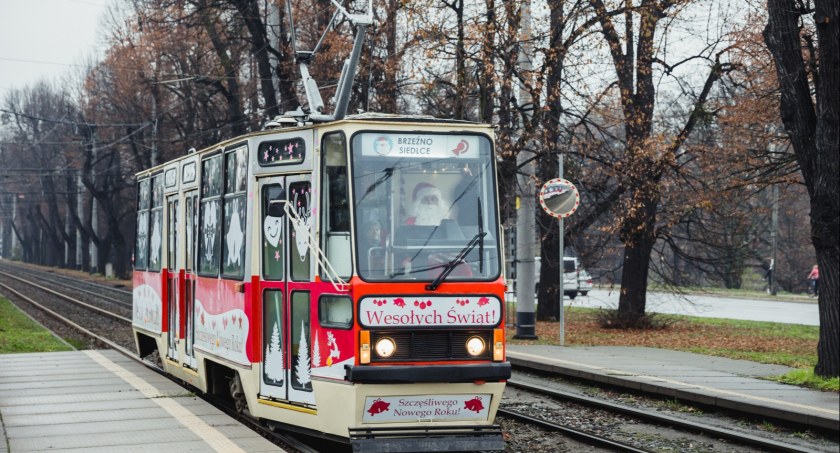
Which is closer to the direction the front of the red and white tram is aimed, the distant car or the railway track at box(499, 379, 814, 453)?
the railway track

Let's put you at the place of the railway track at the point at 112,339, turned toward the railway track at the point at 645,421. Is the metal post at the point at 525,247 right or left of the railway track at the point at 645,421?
left

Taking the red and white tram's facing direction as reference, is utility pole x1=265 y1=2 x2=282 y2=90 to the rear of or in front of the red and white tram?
to the rear

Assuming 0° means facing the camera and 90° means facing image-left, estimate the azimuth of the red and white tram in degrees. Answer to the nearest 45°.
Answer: approximately 315°

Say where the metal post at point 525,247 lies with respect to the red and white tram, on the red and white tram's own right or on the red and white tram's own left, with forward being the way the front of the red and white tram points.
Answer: on the red and white tram's own left

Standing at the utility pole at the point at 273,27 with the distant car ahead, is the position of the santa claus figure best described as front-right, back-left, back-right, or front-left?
back-right

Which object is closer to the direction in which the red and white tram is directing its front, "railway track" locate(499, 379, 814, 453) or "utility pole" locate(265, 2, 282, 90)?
the railway track
